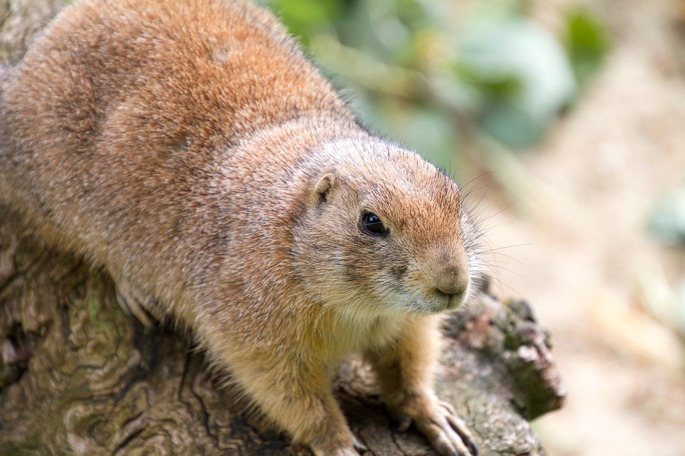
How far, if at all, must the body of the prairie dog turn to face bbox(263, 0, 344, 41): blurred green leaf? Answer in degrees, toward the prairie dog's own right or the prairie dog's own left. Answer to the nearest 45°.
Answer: approximately 135° to the prairie dog's own left

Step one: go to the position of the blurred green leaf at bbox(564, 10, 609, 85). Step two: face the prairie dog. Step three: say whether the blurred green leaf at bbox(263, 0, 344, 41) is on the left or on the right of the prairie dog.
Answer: right

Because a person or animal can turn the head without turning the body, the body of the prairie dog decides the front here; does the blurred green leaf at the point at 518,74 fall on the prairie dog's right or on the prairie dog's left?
on the prairie dog's left

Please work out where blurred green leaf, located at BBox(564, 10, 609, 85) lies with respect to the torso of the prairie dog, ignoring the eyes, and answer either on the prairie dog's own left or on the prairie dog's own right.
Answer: on the prairie dog's own left

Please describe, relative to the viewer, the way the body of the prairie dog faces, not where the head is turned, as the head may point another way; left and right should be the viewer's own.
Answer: facing the viewer and to the right of the viewer
